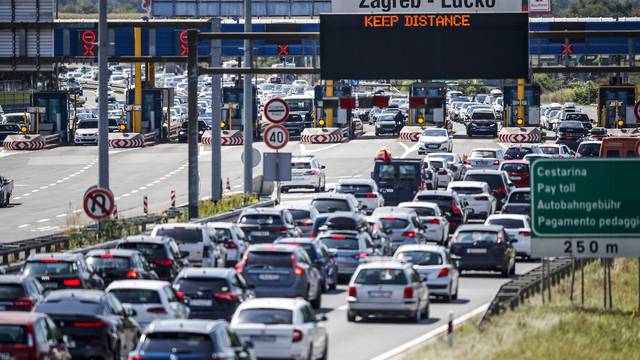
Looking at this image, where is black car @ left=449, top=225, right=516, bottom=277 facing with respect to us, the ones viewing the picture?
facing away from the viewer

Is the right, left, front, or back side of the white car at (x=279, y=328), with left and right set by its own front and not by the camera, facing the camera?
back

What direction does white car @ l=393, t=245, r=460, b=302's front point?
away from the camera

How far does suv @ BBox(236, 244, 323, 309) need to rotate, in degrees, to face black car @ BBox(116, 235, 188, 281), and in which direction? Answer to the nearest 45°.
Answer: approximately 45° to its left

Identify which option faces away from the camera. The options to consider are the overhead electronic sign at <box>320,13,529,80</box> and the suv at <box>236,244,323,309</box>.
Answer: the suv

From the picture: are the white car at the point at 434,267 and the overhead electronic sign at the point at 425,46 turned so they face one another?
yes

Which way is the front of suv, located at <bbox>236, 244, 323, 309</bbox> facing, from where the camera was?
facing away from the viewer

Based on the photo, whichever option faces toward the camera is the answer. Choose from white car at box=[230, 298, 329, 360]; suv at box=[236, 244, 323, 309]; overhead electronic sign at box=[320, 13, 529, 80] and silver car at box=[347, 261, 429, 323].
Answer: the overhead electronic sign

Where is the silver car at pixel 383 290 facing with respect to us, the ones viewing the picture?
facing away from the viewer

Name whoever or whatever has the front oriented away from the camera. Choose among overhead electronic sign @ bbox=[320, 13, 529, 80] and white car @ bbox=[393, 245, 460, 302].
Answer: the white car
